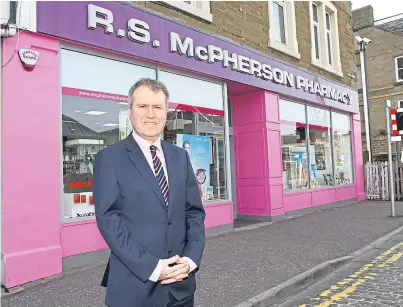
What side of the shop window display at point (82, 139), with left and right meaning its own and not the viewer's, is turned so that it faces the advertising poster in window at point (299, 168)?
left

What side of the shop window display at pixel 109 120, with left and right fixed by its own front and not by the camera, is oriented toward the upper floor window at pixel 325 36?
left

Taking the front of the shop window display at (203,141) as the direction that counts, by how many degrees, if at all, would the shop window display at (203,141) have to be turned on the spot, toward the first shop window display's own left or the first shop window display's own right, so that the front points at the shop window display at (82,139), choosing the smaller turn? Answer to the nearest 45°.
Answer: approximately 90° to the first shop window display's own right

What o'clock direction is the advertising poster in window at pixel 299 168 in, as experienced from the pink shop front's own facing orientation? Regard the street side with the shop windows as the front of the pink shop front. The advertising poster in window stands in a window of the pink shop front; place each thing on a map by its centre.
The advertising poster in window is roughly at 9 o'clock from the pink shop front.

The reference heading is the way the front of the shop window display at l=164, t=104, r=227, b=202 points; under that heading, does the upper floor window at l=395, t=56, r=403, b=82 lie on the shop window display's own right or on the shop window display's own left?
on the shop window display's own left

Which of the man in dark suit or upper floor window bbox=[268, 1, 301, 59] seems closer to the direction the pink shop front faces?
the man in dark suit

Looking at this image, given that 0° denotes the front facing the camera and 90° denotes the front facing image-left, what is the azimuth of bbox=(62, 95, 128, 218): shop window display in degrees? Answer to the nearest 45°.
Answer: approximately 315°

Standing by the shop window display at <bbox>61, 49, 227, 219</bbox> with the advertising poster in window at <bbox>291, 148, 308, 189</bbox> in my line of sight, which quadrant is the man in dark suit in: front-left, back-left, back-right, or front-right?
back-right

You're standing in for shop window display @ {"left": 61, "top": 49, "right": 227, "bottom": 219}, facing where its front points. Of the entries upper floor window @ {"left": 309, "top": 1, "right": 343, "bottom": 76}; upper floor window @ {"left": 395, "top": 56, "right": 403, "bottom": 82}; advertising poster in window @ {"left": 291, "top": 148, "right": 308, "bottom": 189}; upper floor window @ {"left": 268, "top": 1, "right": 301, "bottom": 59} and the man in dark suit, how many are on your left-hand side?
4

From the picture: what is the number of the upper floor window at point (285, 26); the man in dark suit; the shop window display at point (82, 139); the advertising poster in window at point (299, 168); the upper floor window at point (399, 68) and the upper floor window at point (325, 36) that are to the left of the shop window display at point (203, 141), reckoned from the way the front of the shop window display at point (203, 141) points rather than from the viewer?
4

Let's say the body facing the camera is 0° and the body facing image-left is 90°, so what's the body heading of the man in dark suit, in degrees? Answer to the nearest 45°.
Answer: approximately 315°

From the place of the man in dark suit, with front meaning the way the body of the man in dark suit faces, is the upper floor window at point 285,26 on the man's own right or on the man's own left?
on the man's own left
